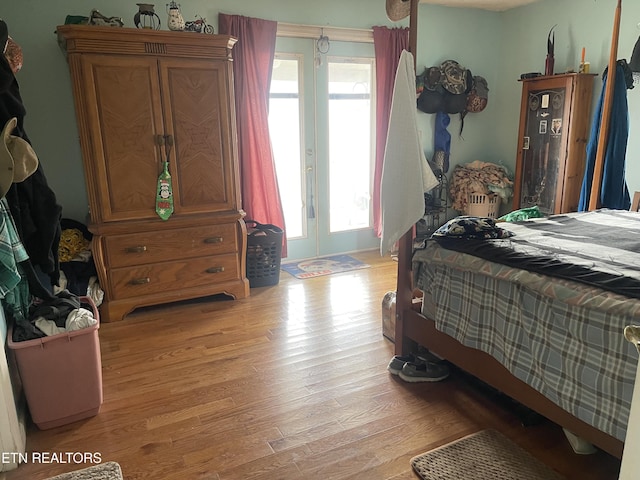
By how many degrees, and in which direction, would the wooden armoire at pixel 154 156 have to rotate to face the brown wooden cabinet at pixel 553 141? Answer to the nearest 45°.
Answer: approximately 90° to its left

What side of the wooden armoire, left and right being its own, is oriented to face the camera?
front

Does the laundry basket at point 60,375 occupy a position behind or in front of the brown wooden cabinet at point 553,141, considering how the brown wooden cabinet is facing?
in front

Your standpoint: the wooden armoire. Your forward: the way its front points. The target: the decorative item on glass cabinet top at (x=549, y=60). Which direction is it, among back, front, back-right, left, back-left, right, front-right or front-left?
left

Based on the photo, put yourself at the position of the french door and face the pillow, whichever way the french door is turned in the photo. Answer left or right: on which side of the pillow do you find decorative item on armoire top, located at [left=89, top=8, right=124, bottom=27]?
right

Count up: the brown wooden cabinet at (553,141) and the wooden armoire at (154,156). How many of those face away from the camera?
0

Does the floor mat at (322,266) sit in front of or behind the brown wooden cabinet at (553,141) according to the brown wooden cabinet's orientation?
in front

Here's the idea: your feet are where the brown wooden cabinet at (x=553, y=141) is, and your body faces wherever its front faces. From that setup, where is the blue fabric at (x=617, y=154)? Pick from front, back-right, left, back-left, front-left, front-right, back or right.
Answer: left

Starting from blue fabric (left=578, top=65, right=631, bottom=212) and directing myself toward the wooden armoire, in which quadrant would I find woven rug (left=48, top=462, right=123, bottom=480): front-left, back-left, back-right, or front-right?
front-left

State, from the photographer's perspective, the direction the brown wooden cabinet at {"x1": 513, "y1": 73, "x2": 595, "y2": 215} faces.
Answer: facing the viewer and to the left of the viewer

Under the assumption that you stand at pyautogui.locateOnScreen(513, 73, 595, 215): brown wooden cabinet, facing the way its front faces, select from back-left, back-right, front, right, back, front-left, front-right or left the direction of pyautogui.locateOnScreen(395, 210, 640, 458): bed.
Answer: front-left

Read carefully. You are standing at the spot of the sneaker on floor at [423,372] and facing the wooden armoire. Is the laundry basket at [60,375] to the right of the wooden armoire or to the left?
left

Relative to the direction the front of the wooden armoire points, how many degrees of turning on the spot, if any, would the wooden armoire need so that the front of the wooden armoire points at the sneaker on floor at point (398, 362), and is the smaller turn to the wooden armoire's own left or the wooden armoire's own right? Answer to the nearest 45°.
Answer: approximately 45° to the wooden armoire's own left

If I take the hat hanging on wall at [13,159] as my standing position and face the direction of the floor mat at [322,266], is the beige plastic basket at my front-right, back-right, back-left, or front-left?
front-right
